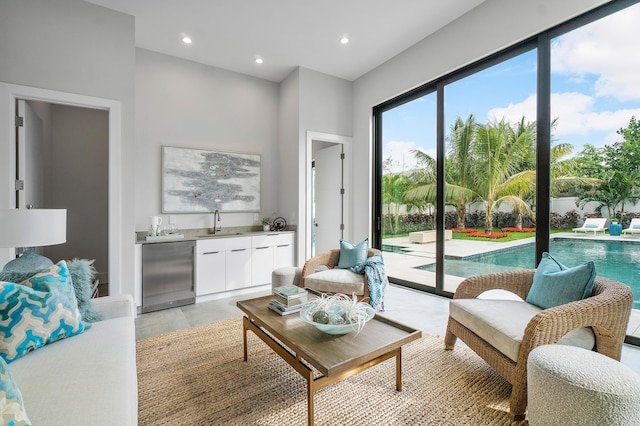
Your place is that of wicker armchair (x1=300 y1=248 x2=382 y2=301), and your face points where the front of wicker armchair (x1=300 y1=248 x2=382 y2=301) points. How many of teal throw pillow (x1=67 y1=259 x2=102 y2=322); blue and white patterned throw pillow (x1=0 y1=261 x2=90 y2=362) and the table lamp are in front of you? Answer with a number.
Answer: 3

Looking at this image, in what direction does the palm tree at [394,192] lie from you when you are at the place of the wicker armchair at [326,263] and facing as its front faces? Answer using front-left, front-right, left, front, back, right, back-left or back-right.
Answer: back

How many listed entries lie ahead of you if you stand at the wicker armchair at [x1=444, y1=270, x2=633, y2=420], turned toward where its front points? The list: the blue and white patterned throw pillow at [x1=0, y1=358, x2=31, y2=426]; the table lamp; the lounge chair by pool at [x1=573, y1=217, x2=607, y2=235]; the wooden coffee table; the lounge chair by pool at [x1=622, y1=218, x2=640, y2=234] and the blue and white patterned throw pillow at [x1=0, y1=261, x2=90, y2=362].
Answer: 4

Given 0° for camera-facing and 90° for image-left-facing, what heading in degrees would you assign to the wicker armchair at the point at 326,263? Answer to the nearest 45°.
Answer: approximately 45°

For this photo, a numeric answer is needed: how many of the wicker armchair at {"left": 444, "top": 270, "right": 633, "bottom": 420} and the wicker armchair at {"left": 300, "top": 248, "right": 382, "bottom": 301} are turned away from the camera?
0

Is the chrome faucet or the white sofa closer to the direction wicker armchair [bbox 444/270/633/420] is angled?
the white sofa

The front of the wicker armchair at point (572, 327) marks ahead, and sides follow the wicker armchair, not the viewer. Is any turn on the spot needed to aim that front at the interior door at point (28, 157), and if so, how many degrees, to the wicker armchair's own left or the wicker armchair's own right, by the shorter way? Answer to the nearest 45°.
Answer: approximately 45° to the wicker armchair's own right

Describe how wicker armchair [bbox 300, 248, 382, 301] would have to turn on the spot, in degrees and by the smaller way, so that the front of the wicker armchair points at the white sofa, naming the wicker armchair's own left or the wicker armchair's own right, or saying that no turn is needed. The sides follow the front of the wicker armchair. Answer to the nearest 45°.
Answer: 0° — it already faces it

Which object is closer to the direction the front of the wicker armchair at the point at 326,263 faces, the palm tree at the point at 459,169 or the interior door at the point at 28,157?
the interior door

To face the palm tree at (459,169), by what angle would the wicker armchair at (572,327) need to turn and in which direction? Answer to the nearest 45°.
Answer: approximately 90° to its right

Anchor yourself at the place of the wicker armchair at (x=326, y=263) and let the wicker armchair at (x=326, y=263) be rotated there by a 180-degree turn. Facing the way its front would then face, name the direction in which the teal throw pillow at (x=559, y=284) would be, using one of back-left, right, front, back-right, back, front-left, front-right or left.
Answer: right

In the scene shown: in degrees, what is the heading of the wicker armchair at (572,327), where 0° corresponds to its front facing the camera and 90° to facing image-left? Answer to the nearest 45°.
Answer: approximately 45°

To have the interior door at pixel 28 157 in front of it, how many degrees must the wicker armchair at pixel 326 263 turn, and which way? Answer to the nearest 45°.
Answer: approximately 45° to its right

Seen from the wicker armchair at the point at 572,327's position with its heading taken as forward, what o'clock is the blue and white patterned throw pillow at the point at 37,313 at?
The blue and white patterned throw pillow is roughly at 12 o'clock from the wicker armchair.

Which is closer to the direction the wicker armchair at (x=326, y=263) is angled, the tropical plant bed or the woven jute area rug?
the woven jute area rug

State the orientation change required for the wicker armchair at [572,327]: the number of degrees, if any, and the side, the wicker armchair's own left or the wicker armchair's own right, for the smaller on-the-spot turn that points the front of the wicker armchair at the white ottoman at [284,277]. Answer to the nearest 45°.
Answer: approximately 45° to the wicker armchair's own right

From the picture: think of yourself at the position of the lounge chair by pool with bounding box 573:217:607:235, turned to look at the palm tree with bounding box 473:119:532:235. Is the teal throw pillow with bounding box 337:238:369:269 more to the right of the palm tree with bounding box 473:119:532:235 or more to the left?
left
